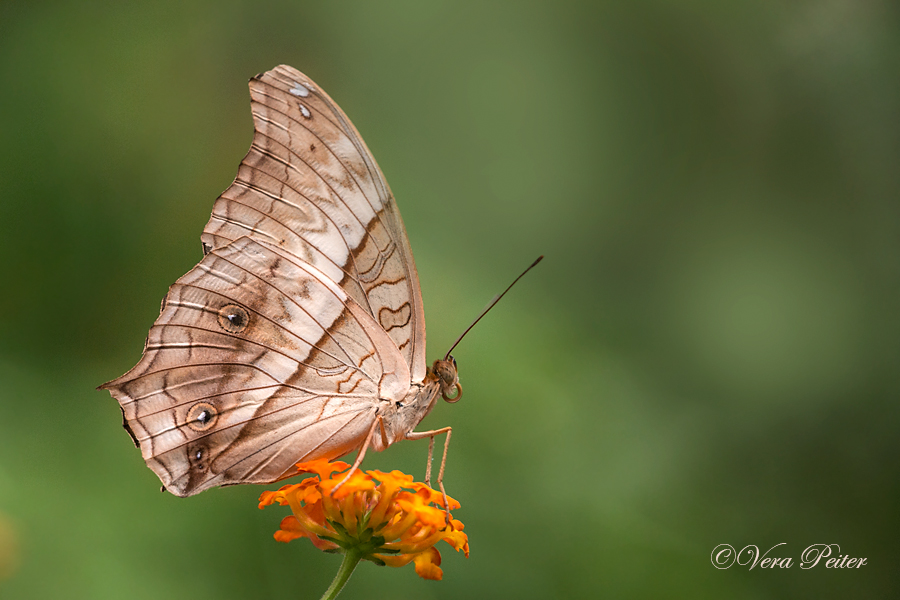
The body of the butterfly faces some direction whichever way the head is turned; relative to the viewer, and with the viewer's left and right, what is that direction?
facing to the right of the viewer
